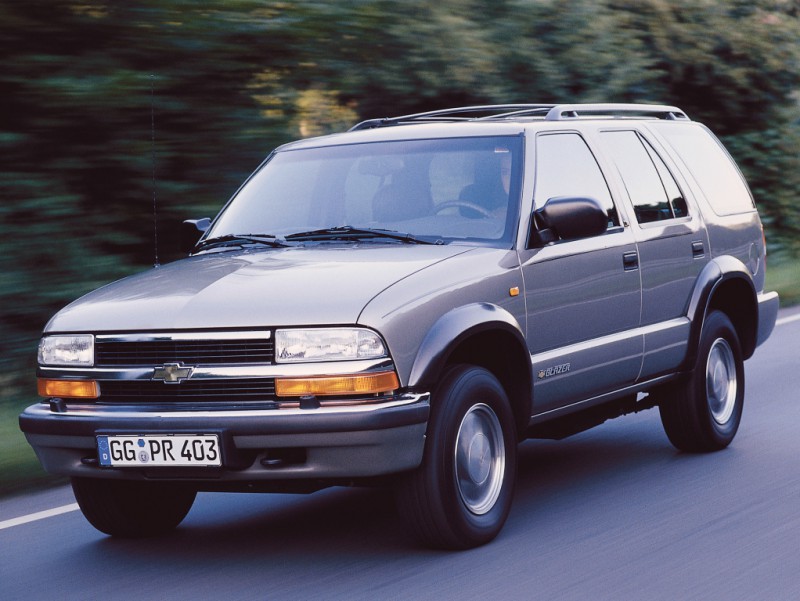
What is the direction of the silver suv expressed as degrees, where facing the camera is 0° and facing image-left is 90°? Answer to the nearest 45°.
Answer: approximately 45°
